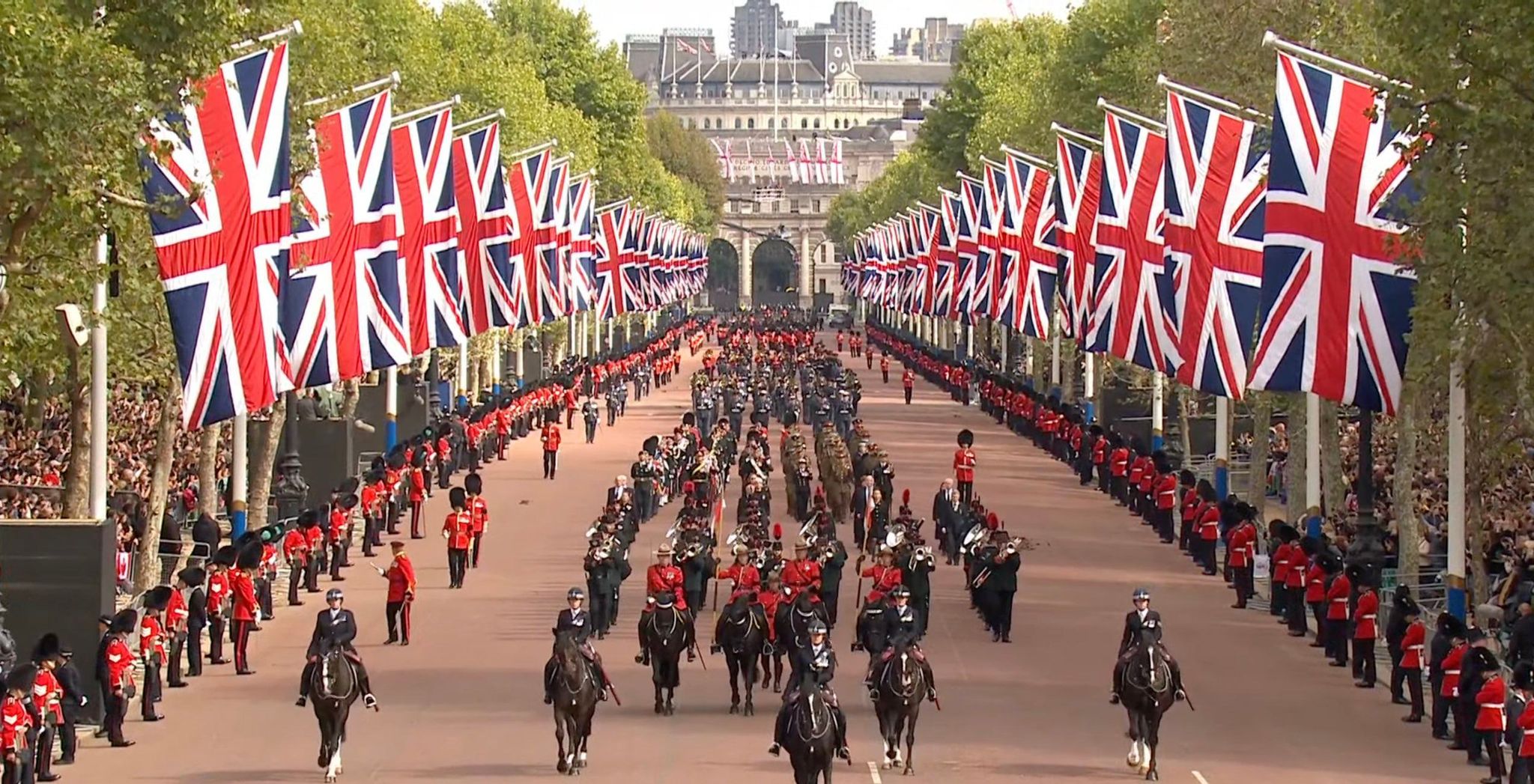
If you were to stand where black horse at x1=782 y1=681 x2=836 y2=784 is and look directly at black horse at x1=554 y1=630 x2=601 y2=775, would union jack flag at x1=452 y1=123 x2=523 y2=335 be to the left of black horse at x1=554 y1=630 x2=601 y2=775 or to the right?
right

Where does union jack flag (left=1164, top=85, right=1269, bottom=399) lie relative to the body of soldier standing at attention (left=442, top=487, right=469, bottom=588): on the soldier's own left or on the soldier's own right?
on the soldier's own left

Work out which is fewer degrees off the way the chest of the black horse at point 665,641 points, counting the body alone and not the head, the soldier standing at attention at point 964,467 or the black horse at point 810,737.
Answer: the black horse

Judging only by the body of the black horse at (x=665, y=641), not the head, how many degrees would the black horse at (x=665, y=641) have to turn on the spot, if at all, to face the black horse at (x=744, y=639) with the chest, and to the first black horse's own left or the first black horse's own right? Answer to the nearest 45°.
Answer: approximately 90° to the first black horse's own left

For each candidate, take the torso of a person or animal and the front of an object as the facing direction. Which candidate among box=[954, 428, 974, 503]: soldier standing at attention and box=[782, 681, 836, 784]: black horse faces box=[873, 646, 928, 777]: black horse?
the soldier standing at attention
